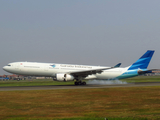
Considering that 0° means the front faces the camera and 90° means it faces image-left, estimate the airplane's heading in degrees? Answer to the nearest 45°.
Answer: approximately 90°
